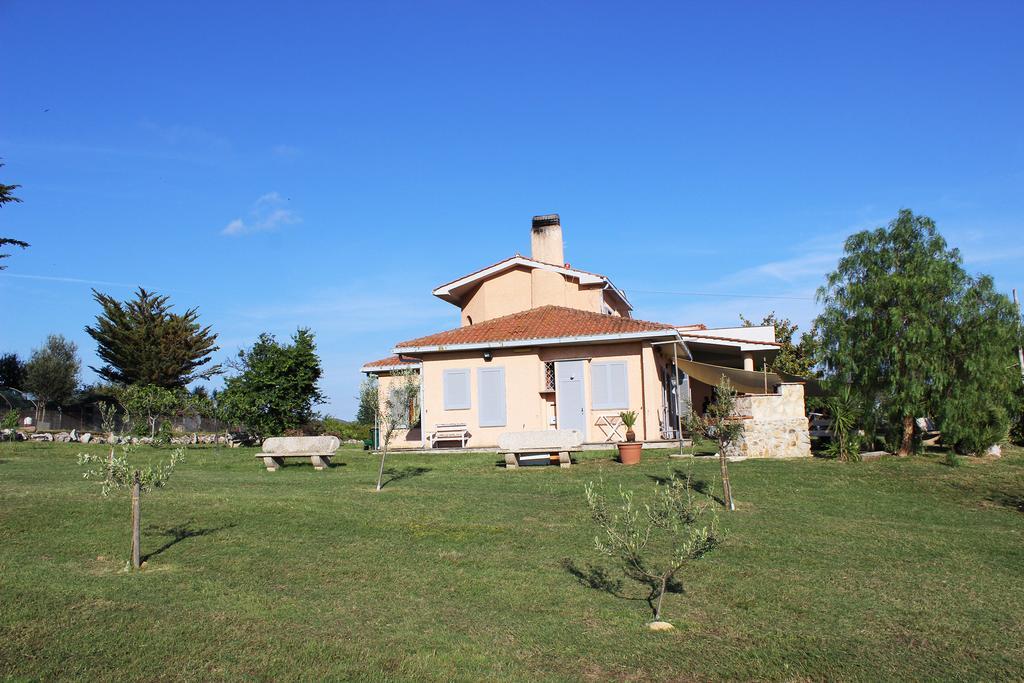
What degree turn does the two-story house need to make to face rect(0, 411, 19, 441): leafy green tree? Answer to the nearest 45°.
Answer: approximately 90° to its right

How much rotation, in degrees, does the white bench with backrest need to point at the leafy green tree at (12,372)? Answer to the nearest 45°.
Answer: approximately 135° to its right

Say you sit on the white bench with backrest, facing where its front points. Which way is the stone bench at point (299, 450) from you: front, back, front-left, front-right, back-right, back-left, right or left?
front-right

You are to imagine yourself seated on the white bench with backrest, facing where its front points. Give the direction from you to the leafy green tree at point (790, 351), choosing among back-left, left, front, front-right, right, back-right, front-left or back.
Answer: back-left

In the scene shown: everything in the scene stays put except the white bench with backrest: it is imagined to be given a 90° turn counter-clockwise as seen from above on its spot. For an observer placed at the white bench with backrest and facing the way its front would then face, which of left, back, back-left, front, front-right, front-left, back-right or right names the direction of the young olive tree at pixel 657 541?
right

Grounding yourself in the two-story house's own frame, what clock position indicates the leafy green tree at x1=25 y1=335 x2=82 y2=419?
The leafy green tree is roughly at 4 o'clock from the two-story house.

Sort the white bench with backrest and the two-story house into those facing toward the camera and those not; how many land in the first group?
2

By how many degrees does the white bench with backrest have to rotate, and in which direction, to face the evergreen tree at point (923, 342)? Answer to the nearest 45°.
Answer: approximately 45° to its left

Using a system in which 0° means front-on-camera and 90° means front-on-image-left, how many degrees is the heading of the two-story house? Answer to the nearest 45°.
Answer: approximately 0°

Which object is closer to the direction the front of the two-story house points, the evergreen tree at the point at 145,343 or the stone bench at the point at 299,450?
the stone bench

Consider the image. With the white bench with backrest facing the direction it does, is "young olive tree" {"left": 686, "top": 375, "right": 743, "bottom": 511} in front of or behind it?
in front

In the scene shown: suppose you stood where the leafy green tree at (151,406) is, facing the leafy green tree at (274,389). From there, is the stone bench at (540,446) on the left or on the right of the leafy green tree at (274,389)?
right

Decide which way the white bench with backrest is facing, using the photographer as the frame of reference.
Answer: facing the viewer

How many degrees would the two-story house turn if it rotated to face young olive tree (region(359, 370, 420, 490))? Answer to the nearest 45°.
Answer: approximately 45° to its right

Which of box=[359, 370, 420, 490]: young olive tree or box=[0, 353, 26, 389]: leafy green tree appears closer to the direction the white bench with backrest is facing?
the young olive tree
